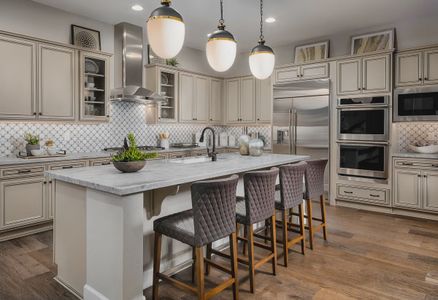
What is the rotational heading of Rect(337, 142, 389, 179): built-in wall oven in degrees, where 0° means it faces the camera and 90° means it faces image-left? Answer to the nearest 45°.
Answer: approximately 0°

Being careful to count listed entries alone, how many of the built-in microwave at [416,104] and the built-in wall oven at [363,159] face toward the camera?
2

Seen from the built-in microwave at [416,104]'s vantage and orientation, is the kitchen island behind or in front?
in front

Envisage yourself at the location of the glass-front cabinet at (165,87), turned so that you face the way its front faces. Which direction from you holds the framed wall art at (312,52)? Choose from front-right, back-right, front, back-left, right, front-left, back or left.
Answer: front-left

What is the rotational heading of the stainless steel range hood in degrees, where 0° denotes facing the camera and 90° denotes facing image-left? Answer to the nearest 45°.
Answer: approximately 315°

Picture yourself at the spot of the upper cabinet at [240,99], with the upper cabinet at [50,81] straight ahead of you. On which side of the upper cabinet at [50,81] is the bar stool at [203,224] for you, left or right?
left

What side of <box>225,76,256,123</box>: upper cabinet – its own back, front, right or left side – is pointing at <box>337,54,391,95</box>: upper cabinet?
left

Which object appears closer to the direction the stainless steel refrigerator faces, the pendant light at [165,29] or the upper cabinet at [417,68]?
the pendant light

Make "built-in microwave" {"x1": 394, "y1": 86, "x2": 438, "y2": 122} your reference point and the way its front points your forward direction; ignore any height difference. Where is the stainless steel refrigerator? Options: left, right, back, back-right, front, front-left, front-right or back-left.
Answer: right

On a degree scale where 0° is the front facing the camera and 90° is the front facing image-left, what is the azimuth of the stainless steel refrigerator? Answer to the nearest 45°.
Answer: approximately 45°
